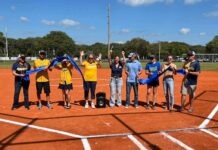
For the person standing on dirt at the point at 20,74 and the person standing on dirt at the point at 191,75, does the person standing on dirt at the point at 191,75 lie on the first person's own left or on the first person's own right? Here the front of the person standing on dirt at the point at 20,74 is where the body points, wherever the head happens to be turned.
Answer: on the first person's own left

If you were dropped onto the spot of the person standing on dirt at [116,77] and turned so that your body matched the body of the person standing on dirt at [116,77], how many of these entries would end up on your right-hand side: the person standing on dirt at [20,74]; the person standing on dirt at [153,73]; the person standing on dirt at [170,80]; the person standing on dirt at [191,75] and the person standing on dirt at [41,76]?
2

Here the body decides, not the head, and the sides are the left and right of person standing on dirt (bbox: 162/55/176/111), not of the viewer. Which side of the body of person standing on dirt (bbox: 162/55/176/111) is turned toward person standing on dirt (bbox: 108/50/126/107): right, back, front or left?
right

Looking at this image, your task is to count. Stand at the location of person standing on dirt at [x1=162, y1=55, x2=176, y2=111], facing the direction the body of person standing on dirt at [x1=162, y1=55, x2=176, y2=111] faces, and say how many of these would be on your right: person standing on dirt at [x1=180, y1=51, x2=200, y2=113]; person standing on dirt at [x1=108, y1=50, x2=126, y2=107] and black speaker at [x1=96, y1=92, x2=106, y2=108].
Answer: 2

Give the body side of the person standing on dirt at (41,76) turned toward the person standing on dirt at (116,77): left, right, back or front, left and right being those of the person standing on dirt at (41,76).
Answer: left

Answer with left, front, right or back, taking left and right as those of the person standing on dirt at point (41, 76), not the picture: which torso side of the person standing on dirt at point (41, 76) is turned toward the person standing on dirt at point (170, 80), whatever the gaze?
left

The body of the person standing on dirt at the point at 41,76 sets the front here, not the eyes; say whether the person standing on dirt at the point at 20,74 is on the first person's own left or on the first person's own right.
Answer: on the first person's own right
